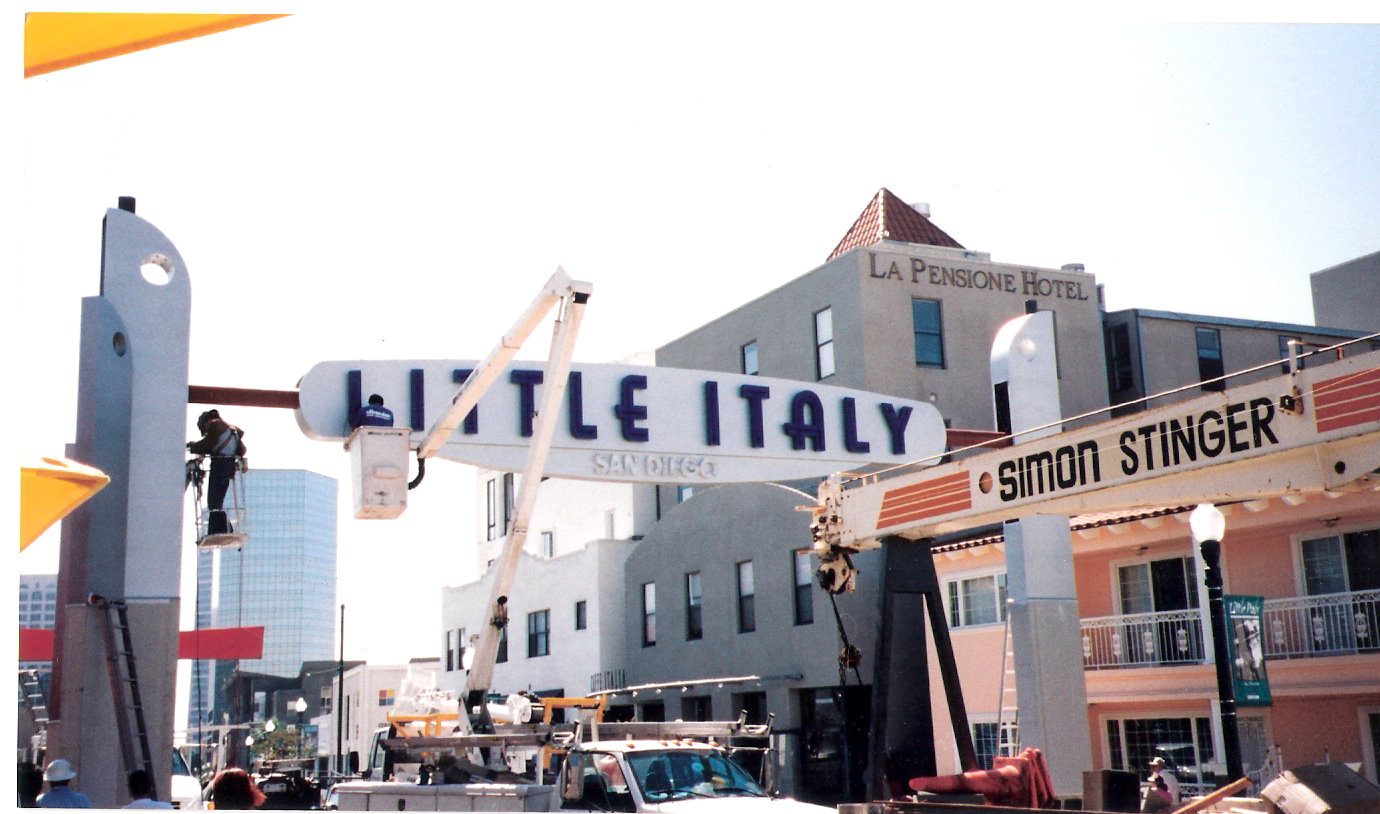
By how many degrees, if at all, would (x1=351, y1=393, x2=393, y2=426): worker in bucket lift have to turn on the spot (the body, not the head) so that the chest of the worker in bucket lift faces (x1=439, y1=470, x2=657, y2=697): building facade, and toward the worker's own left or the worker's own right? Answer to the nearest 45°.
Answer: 0° — they already face it

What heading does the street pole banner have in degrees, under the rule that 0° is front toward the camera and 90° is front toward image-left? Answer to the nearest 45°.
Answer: approximately 0°

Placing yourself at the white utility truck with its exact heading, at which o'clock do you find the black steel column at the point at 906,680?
The black steel column is roughly at 10 o'clock from the white utility truck.
